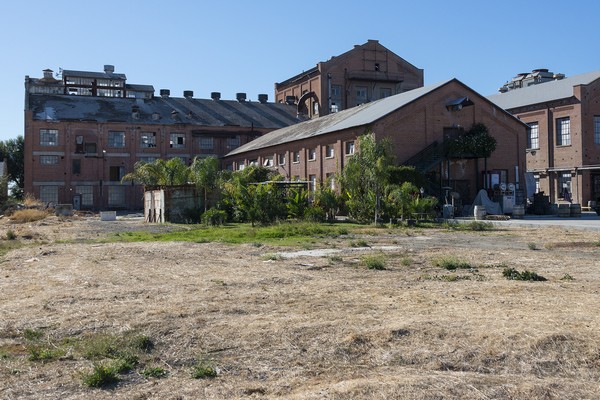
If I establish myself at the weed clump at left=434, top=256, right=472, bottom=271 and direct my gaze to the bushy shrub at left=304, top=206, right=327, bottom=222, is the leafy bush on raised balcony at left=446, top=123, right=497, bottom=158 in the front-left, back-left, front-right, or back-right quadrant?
front-right

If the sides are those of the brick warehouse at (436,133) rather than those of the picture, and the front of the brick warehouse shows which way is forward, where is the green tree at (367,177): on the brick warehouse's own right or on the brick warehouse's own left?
on the brick warehouse's own right

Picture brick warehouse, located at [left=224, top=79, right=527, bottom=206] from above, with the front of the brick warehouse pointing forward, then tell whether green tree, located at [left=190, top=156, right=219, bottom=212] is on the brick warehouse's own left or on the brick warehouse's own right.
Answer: on the brick warehouse's own right

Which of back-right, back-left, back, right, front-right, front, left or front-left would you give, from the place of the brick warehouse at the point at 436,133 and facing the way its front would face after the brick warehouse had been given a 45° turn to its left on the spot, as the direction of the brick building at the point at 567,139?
front-left

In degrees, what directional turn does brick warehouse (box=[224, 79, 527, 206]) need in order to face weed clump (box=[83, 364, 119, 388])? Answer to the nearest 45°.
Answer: approximately 45° to its right

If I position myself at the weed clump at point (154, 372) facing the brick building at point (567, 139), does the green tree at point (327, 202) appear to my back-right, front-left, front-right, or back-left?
front-left

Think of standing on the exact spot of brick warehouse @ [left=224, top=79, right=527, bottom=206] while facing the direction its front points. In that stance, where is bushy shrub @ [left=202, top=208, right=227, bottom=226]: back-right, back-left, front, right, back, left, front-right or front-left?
right

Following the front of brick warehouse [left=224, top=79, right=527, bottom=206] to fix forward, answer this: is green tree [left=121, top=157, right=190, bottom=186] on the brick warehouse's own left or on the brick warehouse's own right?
on the brick warehouse's own right

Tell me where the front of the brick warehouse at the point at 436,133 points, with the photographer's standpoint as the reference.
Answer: facing the viewer and to the right of the viewer

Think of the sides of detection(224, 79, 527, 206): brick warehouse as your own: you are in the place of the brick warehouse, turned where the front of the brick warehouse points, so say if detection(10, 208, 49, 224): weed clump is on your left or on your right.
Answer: on your right

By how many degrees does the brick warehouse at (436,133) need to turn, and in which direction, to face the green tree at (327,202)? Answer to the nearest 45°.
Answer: approximately 90° to its right

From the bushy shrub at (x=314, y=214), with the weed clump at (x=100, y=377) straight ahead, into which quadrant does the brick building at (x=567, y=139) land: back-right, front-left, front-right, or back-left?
back-left

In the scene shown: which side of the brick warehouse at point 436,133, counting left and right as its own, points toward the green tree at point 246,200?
right
